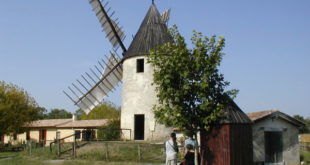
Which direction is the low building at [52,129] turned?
toward the camera

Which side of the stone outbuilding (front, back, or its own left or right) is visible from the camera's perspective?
front

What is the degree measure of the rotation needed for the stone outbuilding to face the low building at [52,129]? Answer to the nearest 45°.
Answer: approximately 135° to its right

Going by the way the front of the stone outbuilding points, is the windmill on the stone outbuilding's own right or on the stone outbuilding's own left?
on the stone outbuilding's own right

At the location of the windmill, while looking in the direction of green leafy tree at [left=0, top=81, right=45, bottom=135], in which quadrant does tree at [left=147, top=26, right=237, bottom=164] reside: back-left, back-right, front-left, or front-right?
back-left

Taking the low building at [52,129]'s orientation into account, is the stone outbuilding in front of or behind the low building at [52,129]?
in front

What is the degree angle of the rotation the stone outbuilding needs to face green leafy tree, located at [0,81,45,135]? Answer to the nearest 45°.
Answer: approximately 135° to its right
